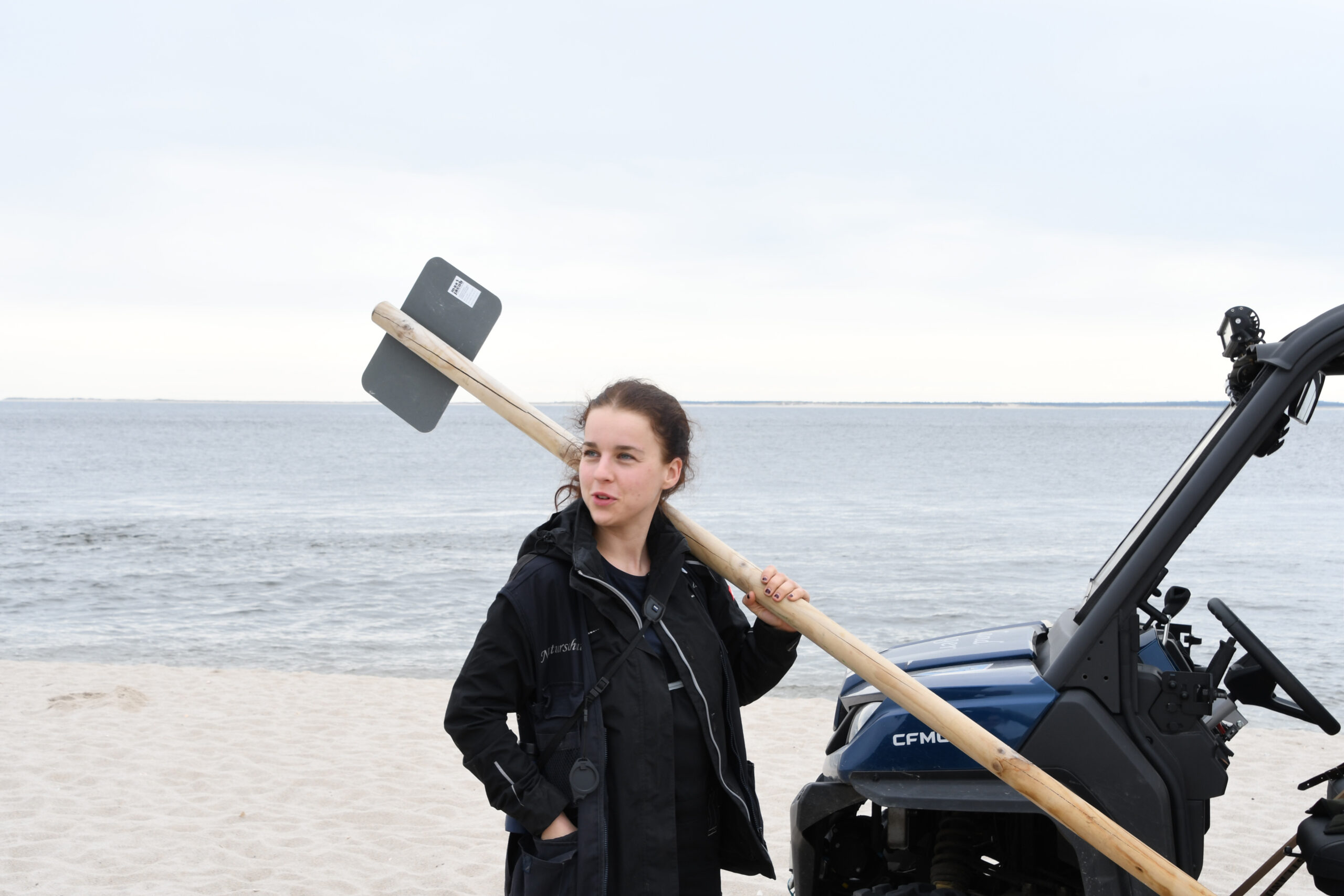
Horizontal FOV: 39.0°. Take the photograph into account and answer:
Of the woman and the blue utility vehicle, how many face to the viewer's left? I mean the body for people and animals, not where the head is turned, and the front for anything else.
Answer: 1

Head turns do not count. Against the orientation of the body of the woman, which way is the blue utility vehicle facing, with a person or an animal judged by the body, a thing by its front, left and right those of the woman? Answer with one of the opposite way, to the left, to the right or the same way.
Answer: to the right

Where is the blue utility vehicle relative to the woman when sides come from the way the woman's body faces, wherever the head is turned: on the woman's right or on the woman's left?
on the woman's left

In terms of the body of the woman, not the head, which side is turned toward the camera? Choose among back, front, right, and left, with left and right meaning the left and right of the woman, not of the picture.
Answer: front

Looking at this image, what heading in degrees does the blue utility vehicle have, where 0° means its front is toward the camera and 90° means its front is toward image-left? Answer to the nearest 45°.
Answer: approximately 90°
